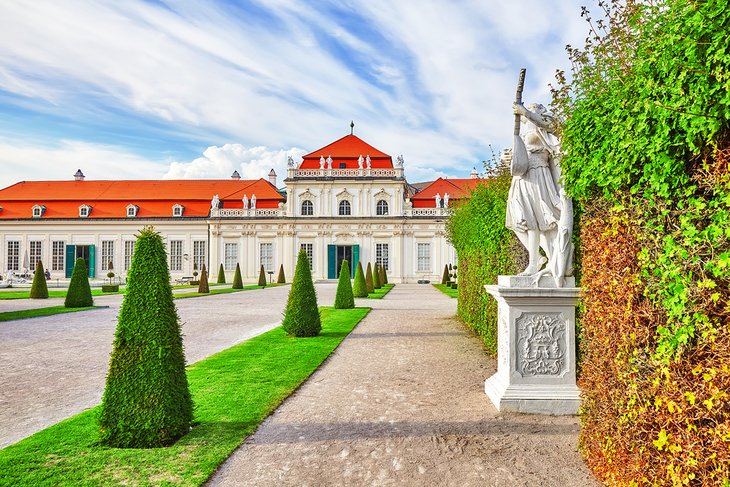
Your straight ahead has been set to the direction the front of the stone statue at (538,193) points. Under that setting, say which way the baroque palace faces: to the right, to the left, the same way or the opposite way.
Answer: to the left

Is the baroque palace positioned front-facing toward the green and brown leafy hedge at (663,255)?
yes

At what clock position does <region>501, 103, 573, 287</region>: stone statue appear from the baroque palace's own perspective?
The stone statue is roughly at 12 o'clock from the baroque palace.

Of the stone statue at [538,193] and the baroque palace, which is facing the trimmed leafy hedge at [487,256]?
the baroque palace

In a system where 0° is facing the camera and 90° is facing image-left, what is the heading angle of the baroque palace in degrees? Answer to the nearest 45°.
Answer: approximately 0°

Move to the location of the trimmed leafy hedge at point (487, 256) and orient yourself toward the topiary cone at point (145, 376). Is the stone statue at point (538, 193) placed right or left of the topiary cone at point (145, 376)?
left

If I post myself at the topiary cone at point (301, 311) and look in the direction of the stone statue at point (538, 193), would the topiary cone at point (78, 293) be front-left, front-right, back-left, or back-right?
back-right

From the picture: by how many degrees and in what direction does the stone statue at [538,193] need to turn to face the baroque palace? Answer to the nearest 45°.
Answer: approximately 90° to its right

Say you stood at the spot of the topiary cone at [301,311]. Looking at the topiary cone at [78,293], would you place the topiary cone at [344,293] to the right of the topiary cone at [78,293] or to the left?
right

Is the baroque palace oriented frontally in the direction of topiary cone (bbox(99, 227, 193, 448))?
yes

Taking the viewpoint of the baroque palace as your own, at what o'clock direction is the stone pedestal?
The stone pedestal is roughly at 12 o'clock from the baroque palace.

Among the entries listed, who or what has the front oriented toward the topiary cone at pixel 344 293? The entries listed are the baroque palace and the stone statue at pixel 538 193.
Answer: the baroque palace
